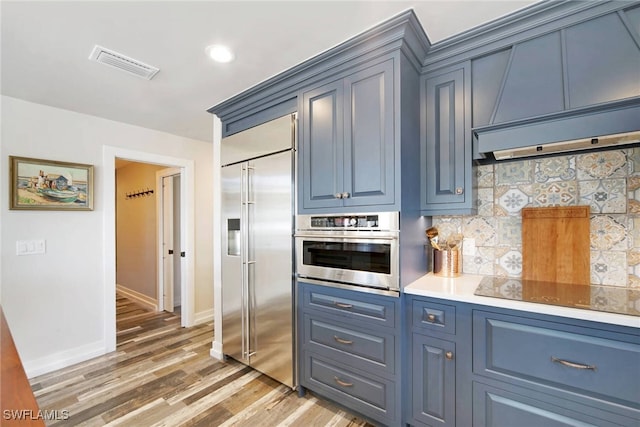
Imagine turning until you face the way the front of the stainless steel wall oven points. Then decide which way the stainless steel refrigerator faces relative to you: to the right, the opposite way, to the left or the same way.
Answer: the same way

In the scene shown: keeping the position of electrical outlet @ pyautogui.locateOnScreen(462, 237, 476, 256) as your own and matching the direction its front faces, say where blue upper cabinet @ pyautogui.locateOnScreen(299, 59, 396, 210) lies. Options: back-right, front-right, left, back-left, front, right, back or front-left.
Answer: front-right

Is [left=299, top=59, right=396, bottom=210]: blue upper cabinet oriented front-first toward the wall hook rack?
no

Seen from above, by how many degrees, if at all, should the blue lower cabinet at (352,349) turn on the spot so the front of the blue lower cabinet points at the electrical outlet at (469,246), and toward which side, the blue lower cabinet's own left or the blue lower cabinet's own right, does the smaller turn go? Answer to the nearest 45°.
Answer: approximately 135° to the blue lower cabinet's own left

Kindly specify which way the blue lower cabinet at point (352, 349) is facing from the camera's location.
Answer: facing the viewer and to the left of the viewer

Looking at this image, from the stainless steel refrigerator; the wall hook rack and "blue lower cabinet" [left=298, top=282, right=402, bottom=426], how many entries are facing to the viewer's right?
0

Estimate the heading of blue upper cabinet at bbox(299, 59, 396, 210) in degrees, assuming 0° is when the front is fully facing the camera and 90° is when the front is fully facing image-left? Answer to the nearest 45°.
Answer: approximately 45°

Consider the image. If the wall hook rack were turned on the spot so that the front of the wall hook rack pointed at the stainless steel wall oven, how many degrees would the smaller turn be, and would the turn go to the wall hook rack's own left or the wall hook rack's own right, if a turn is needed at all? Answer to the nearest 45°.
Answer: approximately 45° to the wall hook rack's own left

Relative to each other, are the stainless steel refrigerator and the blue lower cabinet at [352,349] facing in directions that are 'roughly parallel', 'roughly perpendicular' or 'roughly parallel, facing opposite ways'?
roughly parallel

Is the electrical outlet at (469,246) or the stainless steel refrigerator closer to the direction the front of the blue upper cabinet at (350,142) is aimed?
the stainless steel refrigerator

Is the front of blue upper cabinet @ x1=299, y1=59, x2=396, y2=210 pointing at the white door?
no

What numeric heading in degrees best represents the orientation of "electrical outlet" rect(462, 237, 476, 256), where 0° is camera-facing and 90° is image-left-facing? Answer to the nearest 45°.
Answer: approximately 0°

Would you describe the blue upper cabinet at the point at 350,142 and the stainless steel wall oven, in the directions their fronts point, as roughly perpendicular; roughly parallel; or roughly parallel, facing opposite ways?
roughly parallel

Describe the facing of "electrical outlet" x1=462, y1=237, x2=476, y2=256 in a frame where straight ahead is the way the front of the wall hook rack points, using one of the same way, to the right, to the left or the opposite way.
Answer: the same way

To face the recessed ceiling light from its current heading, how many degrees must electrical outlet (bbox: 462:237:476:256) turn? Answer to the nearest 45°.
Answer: approximately 45° to its right

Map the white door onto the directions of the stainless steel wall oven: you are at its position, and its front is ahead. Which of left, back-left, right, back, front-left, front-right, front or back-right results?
right

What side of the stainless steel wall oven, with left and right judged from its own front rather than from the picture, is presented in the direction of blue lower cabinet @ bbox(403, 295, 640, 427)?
left

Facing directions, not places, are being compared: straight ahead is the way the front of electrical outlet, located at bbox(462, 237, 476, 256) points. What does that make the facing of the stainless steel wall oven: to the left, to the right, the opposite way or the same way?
the same way
